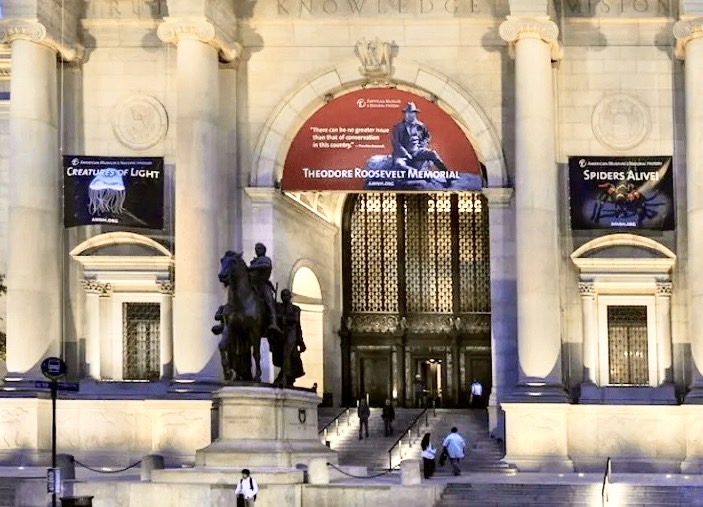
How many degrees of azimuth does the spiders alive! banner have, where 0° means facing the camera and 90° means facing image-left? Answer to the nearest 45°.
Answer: approximately 0°

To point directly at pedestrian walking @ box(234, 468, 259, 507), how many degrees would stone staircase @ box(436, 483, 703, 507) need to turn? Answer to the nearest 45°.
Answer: approximately 45° to its right

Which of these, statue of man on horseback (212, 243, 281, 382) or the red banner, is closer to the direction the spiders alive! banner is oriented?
the statue of man on horseback

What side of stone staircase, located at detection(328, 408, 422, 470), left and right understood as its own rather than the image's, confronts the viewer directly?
front

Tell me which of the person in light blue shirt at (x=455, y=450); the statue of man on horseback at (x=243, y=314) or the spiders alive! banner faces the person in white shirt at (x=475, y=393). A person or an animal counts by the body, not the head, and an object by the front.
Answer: the person in light blue shirt at (x=455, y=450)

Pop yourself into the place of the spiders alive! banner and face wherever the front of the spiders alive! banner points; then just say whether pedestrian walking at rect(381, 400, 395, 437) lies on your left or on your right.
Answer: on your right

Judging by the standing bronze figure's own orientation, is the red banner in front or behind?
behind

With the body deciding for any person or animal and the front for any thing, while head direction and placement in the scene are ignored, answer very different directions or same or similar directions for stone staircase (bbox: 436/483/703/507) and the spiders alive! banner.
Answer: same or similar directions

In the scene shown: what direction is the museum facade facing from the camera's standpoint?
toward the camera

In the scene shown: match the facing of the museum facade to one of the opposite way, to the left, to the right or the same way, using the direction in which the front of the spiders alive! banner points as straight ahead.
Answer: the same way

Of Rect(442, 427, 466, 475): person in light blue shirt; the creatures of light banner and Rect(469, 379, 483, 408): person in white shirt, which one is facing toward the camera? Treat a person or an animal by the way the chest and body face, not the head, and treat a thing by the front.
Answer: the creatures of light banner
